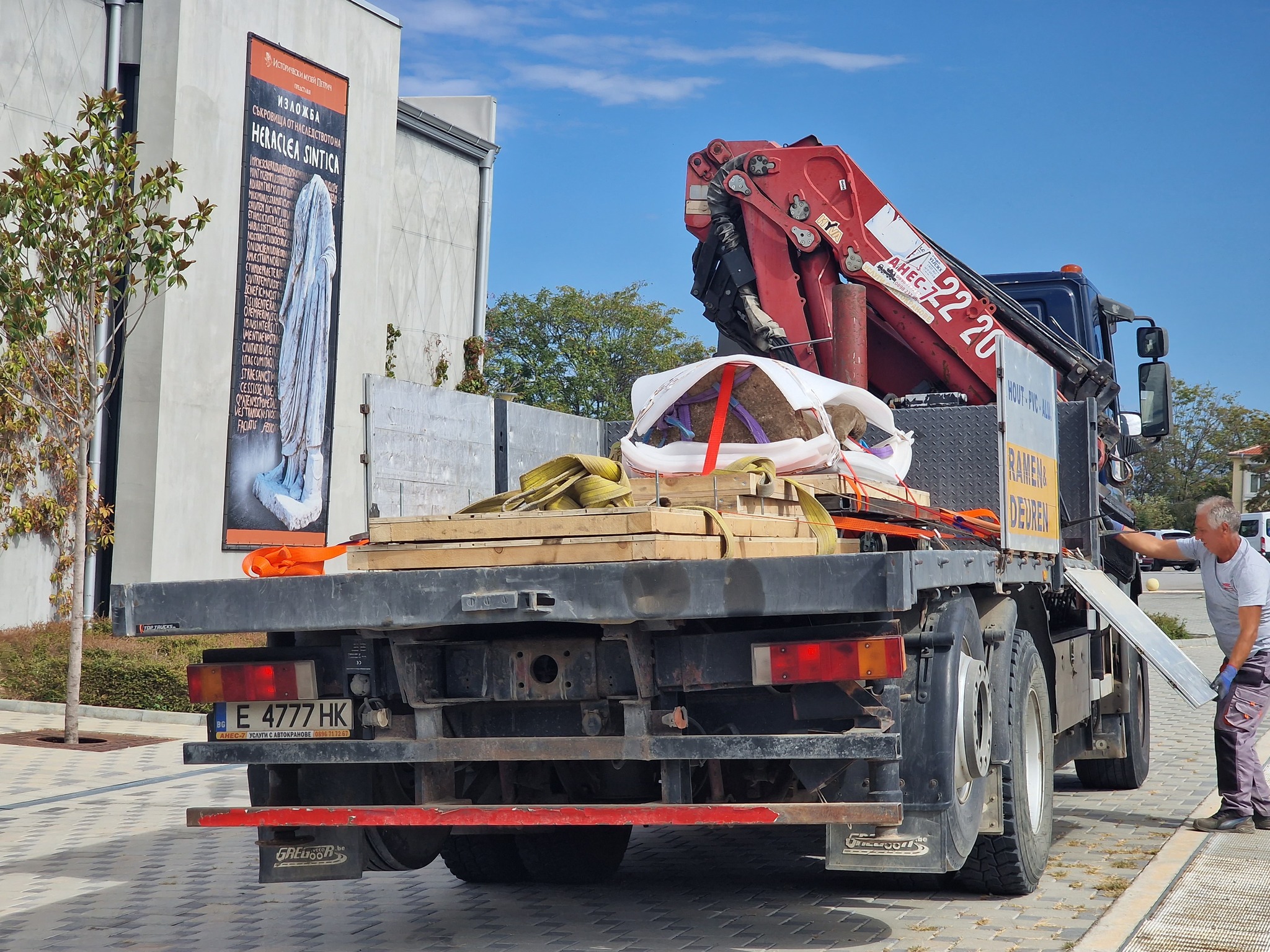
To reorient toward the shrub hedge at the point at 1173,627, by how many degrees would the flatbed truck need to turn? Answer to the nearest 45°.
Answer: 0° — it already faces it

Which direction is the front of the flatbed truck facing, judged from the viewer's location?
facing away from the viewer and to the right of the viewer

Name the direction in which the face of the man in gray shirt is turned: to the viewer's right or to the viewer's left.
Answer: to the viewer's left

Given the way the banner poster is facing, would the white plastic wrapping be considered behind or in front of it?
in front

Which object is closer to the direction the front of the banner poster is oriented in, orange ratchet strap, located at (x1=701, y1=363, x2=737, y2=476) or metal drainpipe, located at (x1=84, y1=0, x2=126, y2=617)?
the orange ratchet strap

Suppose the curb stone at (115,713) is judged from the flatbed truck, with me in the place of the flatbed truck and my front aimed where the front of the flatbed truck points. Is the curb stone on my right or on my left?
on my left

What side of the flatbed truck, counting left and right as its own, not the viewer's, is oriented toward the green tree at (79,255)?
left

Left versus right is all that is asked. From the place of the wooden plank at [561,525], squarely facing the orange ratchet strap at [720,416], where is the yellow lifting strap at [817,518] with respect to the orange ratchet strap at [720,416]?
right

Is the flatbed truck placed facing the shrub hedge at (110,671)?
no
